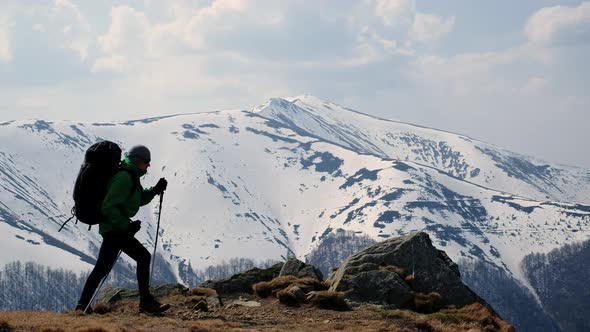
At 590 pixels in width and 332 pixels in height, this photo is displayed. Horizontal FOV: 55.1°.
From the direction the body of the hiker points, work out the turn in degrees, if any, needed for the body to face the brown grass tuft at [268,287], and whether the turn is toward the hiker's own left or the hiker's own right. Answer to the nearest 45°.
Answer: approximately 45° to the hiker's own left

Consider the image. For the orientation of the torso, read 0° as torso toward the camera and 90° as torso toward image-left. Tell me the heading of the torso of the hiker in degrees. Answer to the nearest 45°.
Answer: approximately 270°
